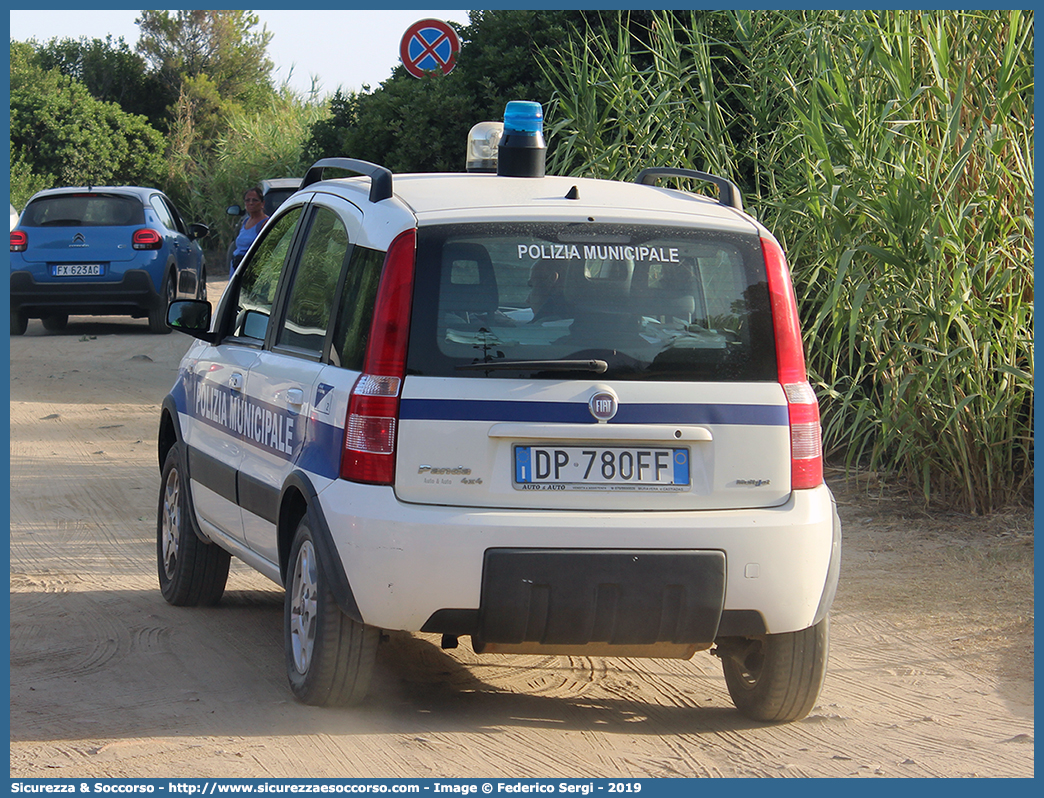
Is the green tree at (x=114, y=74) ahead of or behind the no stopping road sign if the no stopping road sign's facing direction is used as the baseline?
behind

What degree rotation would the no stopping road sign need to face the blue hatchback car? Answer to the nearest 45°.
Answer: approximately 135° to its right

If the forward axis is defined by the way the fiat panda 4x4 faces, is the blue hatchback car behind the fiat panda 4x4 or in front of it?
in front

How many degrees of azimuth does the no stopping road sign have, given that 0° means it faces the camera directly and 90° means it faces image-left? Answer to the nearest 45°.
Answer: approximately 0°

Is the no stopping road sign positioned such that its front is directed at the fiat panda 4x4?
yes

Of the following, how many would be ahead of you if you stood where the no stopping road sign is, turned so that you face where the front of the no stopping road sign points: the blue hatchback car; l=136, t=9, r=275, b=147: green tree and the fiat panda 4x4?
1

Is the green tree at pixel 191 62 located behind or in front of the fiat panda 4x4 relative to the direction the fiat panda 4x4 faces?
in front

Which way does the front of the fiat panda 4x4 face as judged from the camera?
facing away from the viewer and to the left of the viewer

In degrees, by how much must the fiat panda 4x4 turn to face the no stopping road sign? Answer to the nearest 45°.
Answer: approximately 45° to its right

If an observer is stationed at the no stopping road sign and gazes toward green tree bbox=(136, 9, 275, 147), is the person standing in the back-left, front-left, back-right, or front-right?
back-left

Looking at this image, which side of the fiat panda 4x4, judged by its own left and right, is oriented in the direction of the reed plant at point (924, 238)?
right

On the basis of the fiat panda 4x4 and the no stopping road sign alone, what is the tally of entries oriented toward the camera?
1

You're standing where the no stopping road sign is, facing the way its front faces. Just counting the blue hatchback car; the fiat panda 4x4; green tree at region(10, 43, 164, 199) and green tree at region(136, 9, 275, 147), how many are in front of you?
1
